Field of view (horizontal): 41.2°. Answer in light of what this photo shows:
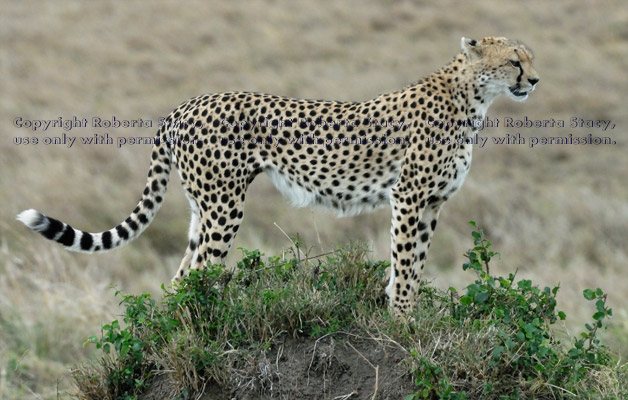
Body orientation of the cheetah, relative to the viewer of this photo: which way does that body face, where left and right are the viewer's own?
facing to the right of the viewer
